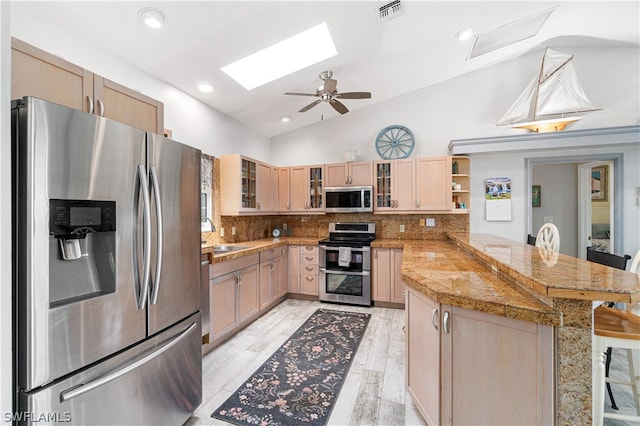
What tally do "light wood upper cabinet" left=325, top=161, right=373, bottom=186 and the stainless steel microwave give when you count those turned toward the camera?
2

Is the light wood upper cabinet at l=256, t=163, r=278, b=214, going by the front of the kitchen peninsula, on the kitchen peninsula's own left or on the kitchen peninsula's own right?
on the kitchen peninsula's own right

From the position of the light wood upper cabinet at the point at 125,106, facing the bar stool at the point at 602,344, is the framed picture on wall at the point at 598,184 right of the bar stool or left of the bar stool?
left

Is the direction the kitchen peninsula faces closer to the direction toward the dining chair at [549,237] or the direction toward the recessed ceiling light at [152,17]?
the recessed ceiling light

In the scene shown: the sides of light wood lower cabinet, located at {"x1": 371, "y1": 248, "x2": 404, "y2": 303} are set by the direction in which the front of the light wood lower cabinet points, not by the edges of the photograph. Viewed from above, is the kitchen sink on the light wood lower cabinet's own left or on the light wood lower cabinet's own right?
on the light wood lower cabinet's own right

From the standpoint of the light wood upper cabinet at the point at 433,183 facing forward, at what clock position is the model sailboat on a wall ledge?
The model sailboat on a wall ledge is roughly at 9 o'clock from the light wood upper cabinet.

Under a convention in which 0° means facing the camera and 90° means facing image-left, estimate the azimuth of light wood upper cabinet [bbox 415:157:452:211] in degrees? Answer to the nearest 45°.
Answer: approximately 0°

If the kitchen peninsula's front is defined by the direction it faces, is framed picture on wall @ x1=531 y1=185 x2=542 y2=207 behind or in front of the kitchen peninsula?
behind

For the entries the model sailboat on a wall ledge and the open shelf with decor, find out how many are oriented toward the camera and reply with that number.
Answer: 1
